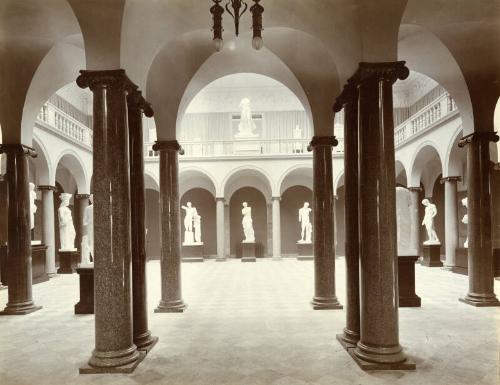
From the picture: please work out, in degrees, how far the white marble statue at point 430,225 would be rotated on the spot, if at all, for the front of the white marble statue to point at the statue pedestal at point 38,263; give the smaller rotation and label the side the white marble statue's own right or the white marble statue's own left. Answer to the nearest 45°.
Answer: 0° — it already faces it

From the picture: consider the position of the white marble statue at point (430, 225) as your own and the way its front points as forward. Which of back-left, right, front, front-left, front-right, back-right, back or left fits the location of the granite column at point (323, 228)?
front-left

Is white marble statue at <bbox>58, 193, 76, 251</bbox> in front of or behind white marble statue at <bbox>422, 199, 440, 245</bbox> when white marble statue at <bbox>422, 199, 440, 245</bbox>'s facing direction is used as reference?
in front

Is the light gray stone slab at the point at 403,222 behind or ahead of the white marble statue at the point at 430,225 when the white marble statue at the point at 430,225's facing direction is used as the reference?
ahead

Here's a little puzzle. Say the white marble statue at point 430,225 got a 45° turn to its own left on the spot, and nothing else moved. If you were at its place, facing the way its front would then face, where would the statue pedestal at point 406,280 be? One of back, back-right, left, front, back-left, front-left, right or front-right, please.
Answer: front

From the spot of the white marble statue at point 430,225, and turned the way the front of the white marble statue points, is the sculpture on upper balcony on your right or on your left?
on your right
